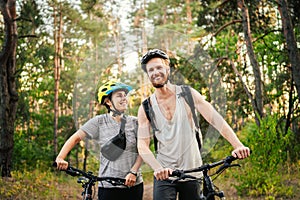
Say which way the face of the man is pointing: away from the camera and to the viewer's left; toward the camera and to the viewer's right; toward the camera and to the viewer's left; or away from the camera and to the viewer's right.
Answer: toward the camera and to the viewer's left

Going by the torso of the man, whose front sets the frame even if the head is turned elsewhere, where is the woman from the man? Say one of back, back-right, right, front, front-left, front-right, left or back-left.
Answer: back-right

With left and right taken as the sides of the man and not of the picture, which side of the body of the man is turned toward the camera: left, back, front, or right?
front

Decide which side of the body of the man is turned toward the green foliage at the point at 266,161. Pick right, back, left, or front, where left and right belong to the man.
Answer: back
